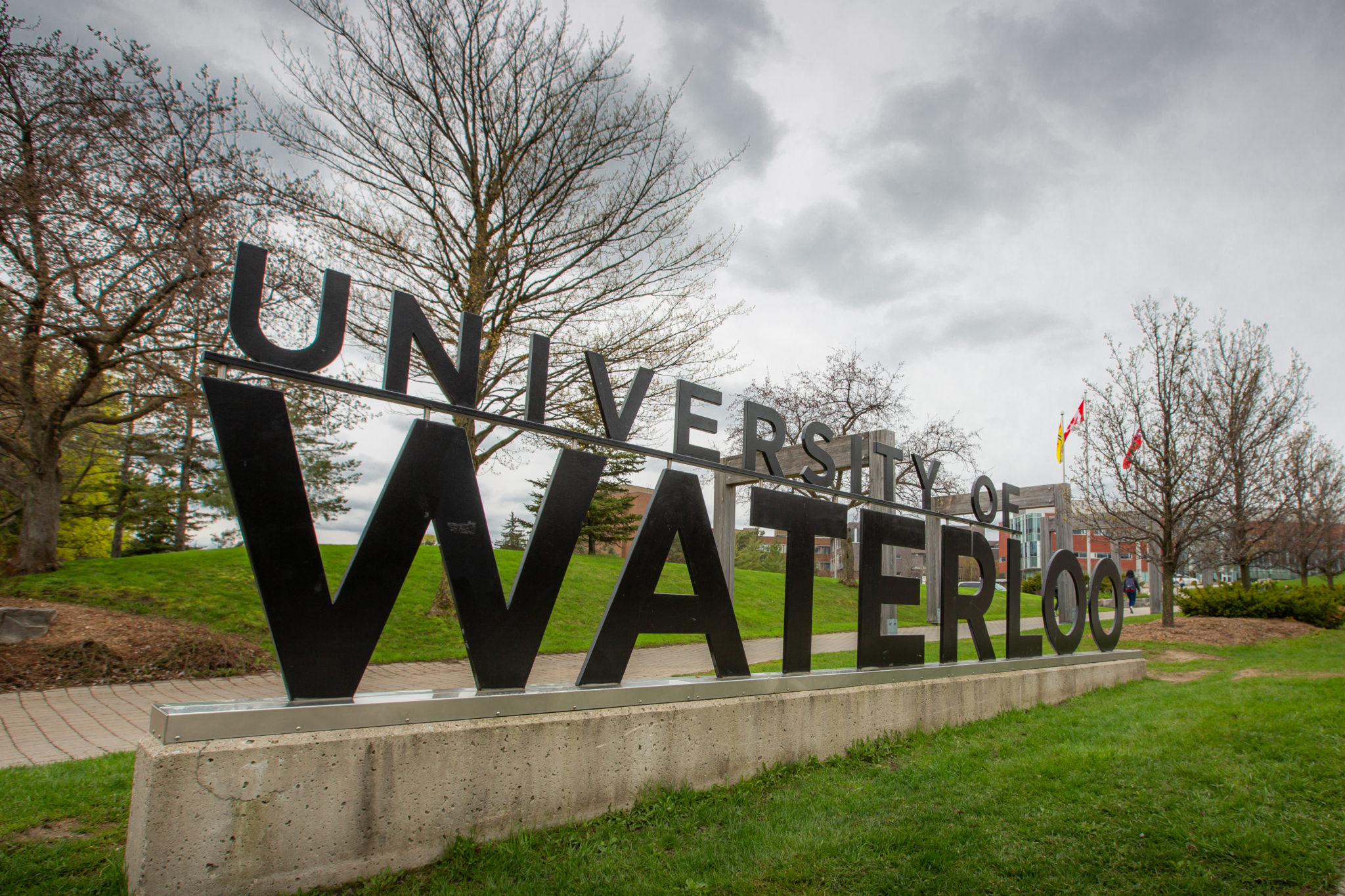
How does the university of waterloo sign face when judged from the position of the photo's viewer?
facing the viewer and to the right of the viewer

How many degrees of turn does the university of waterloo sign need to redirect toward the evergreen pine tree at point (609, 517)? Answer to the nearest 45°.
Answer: approximately 135° to its left

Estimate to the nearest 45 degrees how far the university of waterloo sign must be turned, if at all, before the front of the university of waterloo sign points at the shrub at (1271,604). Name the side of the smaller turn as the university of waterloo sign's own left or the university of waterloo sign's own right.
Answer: approximately 90° to the university of waterloo sign's own left

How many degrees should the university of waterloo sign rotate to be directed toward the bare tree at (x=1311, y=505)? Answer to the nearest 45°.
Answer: approximately 90° to its left

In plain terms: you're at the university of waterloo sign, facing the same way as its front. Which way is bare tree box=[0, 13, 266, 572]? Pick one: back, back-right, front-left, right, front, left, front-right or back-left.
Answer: back

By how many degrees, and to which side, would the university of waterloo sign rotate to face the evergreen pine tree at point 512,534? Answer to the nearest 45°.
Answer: approximately 135° to its left
